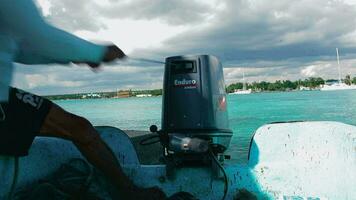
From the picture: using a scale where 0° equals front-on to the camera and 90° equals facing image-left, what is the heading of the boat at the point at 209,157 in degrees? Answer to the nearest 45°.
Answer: approximately 0°
